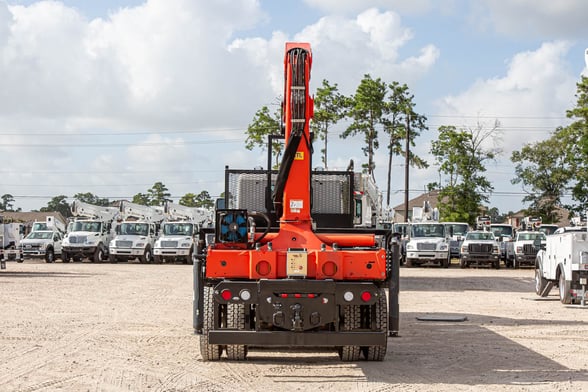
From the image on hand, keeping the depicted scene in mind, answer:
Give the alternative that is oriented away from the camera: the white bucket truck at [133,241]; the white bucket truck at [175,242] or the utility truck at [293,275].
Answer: the utility truck

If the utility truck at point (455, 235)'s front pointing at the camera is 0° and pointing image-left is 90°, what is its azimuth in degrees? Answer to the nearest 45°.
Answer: approximately 0°

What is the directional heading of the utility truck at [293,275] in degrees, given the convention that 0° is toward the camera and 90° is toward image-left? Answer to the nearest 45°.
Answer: approximately 180°

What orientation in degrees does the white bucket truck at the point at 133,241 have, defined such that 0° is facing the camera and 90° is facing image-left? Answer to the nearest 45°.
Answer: approximately 45°

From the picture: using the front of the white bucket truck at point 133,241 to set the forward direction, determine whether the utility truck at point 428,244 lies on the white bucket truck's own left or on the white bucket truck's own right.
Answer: on the white bucket truck's own left

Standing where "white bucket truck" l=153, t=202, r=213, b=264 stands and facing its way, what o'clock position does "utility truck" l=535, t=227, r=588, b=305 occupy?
The utility truck is roughly at 10 o'clock from the white bucket truck.

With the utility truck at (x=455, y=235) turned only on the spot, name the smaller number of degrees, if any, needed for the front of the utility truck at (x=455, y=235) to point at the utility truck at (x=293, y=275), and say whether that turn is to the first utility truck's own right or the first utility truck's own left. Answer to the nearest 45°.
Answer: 0° — it already faces it

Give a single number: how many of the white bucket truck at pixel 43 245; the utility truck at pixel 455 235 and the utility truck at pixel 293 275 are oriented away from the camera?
1

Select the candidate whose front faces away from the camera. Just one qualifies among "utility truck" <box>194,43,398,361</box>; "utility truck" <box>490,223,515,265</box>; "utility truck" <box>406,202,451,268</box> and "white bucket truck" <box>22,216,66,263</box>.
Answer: "utility truck" <box>194,43,398,361</box>

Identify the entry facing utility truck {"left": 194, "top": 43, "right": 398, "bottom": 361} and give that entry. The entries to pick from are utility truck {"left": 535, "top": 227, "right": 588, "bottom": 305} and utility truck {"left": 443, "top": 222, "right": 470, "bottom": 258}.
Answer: utility truck {"left": 443, "top": 222, "right": 470, "bottom": 258}

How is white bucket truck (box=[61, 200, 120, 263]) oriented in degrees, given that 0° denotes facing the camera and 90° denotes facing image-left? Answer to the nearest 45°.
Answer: approximately 45°

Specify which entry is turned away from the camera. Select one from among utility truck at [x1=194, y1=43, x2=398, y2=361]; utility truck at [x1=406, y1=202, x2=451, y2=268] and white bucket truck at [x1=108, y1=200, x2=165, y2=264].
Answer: utility truck at [x1=194, y1=43, x2=398, y2=361]
